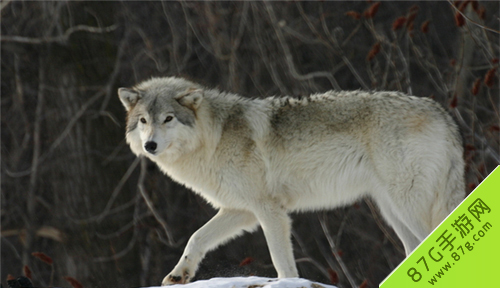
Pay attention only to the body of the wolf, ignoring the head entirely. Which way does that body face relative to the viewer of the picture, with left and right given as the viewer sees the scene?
facing to the left of the viewer
